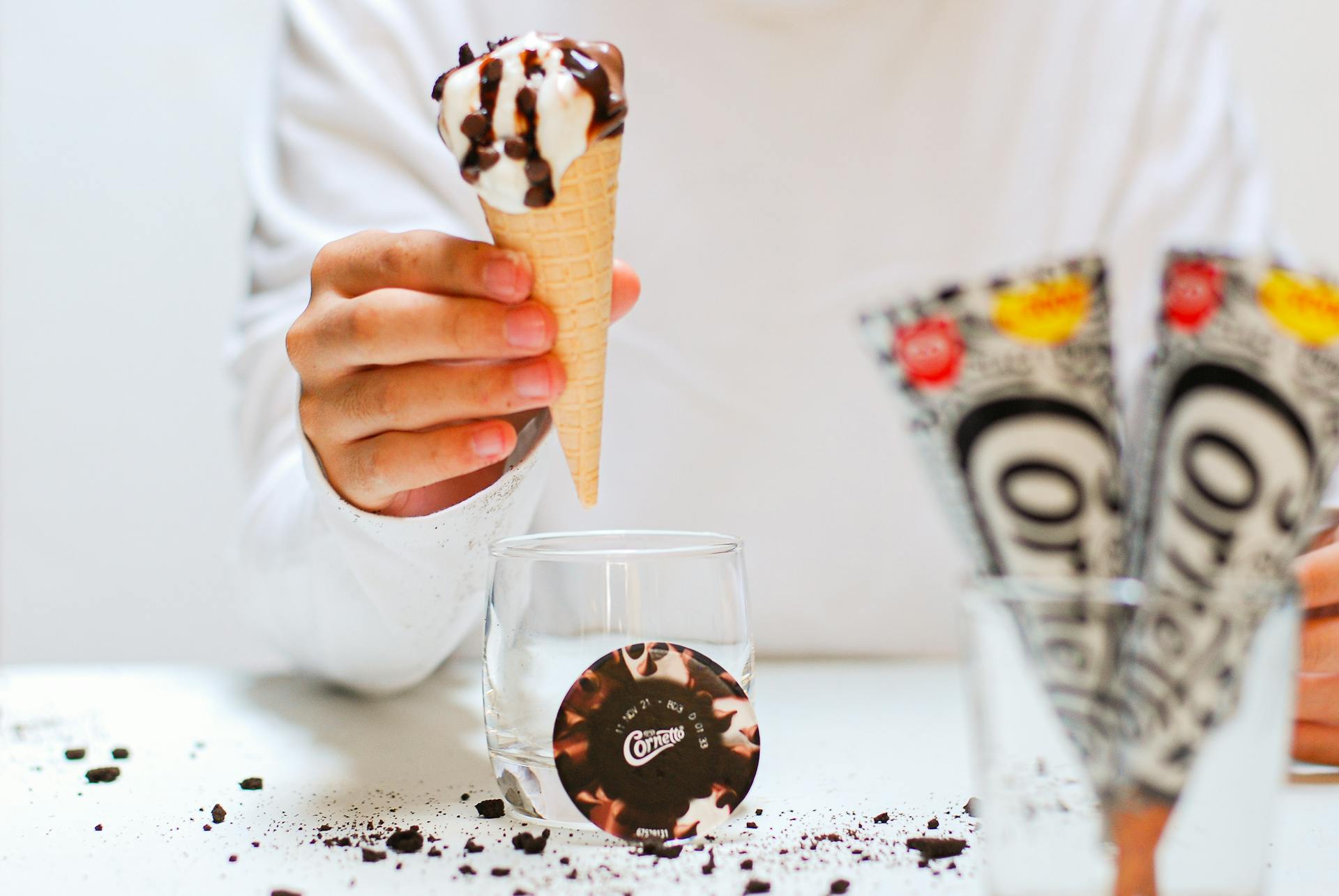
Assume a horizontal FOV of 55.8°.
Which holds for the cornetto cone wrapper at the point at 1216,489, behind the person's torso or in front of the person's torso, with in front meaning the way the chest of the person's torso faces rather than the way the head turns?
in front

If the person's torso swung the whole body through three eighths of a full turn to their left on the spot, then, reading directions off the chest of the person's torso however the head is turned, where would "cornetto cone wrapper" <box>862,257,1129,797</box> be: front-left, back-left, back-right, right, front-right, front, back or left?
back-right

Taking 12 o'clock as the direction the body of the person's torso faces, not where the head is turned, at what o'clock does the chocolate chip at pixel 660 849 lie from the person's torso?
The chocolate chip is roughly at 12 o'clock from the person's torso.

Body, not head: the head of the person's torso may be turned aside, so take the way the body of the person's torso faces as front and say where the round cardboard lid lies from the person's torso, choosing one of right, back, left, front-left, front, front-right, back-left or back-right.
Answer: front

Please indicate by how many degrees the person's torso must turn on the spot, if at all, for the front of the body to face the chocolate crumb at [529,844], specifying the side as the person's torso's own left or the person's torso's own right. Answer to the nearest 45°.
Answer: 0° — they already face it

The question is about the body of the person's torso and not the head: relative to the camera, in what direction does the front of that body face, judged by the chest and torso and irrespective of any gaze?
toward the camera

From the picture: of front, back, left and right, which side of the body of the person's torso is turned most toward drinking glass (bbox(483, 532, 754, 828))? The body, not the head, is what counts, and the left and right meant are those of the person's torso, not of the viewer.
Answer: front

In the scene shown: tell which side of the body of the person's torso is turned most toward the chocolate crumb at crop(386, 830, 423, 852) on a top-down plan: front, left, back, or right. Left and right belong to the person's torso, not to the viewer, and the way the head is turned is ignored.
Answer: front

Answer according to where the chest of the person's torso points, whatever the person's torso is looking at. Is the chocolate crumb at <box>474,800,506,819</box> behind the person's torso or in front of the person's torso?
in front
